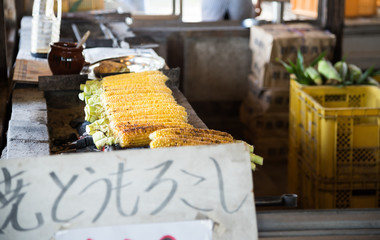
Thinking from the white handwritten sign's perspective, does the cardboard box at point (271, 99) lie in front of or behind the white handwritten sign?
behind

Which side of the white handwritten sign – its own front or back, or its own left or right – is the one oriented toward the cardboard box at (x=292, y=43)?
back

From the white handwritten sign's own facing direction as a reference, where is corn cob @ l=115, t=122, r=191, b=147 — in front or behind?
behind

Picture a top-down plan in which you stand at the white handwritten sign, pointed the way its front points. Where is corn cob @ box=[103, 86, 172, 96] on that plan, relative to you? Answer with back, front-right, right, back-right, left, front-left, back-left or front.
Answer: back

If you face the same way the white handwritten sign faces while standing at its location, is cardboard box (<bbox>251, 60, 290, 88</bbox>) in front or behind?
behind

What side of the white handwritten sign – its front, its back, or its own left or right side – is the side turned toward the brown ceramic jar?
back

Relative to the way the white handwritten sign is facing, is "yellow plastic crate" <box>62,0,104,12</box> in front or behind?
behind

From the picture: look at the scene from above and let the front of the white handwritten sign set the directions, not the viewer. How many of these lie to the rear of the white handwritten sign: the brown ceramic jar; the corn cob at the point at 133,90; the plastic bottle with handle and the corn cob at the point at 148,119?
4

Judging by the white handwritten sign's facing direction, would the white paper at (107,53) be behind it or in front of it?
behind

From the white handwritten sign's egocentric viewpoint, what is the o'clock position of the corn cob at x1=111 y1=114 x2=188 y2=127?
The corn cob is roughly at 6 o'clock from the white handwritten sign.

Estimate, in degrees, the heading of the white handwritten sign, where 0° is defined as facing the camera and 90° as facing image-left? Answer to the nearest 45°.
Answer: approximately 0°

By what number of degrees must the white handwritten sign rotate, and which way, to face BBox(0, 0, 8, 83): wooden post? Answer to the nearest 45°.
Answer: approximately 180°

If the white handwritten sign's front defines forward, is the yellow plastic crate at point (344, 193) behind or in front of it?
behind

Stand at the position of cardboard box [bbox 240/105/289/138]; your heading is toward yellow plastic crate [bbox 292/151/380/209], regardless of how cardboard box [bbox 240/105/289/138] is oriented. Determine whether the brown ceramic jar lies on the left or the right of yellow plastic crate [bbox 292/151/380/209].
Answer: right
